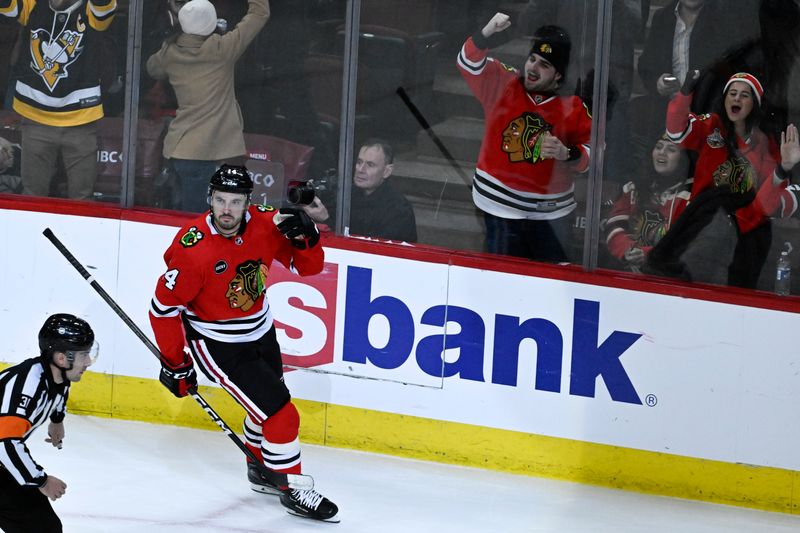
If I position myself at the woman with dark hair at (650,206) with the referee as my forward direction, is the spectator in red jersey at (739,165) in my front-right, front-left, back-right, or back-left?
back-left

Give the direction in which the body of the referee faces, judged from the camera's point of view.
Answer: to the viewer's right

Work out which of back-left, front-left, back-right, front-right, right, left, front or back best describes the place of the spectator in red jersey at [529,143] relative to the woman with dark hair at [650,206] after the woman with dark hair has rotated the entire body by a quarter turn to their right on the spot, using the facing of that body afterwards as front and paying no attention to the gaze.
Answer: front-left

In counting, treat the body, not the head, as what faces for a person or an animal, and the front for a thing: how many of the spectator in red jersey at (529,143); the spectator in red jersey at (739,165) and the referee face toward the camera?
2

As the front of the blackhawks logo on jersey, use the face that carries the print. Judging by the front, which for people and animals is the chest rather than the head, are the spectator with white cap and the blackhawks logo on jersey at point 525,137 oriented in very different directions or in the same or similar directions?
very different directions

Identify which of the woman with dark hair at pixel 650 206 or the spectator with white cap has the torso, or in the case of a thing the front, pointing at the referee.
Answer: the woman with dark hair

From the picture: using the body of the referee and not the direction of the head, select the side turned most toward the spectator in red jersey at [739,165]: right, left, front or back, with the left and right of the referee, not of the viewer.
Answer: front

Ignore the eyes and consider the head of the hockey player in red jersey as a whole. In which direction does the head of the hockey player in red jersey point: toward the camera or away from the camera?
toward the camera

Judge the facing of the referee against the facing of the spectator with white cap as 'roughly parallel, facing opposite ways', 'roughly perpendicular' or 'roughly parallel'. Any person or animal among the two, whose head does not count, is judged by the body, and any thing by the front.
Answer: roughly perpendicular

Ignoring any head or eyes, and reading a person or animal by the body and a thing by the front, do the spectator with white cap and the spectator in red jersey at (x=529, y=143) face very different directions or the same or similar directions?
very different directions

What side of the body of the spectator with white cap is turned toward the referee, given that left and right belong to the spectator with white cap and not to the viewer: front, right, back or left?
back

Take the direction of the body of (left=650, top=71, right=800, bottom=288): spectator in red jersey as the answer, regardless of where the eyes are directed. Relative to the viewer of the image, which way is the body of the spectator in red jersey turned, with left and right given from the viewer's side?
facing the viewer

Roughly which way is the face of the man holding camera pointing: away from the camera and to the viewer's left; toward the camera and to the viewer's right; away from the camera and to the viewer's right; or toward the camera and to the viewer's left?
toward the camera and to the viewer's left

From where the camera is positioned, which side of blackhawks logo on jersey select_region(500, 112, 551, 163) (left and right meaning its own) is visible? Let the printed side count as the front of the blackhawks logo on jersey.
front

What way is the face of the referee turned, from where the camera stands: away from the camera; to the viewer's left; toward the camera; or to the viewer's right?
to the viewer's right

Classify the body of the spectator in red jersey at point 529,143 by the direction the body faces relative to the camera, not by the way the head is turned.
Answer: toward the camera

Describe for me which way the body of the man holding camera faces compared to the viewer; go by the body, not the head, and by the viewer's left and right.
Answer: facing the viewer and to the left of the viewer
